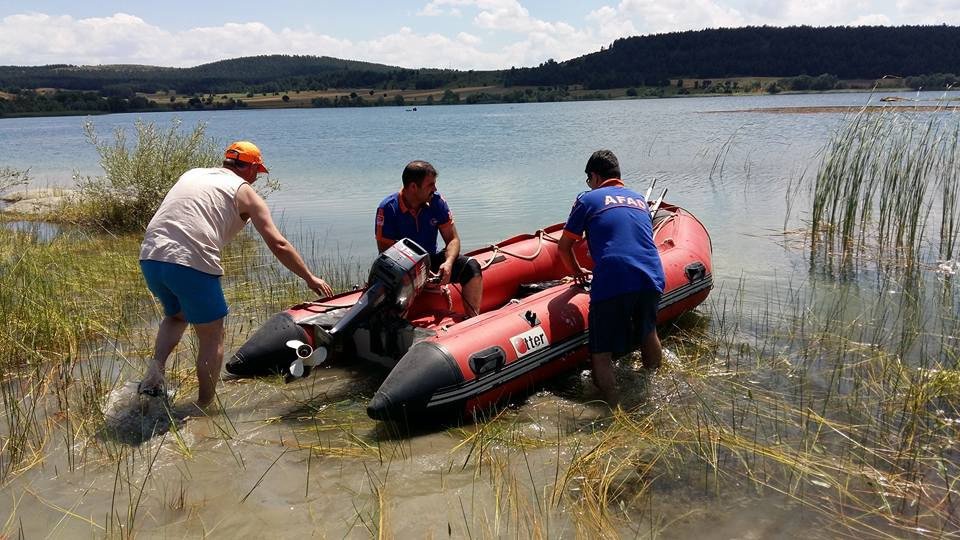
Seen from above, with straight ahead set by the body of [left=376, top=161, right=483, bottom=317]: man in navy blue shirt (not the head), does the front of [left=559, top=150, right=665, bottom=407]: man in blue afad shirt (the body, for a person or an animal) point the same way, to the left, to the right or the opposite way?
the opposite way

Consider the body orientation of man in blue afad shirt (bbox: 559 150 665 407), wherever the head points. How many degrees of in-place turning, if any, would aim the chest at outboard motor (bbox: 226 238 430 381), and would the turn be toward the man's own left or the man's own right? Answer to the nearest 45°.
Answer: approximately 45° to the man's own left

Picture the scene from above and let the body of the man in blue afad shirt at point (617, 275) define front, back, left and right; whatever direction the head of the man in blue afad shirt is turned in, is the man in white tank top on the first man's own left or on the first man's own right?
on the first man's own left

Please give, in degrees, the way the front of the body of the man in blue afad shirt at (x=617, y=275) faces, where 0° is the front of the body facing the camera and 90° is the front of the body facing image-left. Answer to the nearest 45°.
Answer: approximately 135°

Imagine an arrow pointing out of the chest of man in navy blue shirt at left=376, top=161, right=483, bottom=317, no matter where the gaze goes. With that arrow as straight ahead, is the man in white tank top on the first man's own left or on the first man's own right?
on the first man's own right

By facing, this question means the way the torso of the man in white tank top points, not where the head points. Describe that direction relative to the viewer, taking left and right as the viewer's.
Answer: facing away from the viewer and to the right of the viewer

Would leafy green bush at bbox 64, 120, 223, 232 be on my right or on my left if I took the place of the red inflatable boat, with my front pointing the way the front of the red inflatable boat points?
on my left

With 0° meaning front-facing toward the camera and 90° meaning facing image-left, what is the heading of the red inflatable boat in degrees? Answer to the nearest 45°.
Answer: approximately 225°

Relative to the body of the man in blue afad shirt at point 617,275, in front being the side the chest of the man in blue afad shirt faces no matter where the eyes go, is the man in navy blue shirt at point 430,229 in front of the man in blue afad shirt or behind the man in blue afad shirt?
in front

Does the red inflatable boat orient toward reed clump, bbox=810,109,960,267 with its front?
yes

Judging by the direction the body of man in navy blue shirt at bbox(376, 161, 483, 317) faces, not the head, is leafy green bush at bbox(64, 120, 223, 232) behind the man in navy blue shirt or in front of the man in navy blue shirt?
behind
